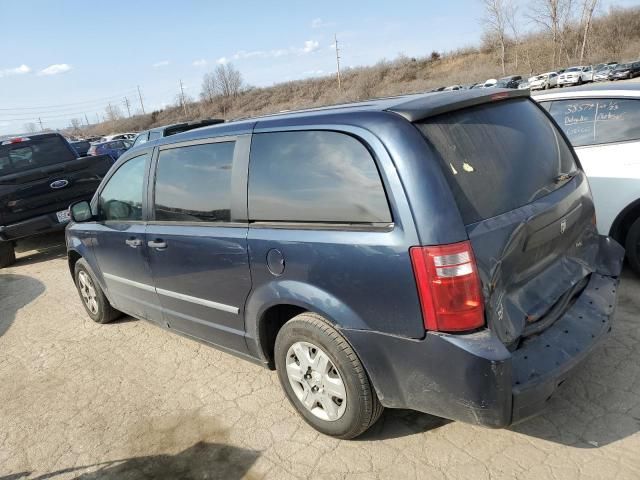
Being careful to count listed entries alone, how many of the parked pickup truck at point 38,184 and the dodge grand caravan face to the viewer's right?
0

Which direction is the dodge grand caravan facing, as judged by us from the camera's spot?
facing away from the viewer and to the left of the viewer

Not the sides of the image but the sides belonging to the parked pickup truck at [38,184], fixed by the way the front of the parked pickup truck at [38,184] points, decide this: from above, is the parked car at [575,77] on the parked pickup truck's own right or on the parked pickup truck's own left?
on the parked pickup truck's own right

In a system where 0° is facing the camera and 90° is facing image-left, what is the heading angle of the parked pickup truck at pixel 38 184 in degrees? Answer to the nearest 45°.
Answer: approximately 135°

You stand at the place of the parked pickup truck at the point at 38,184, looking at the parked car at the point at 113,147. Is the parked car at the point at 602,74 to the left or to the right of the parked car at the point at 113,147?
right

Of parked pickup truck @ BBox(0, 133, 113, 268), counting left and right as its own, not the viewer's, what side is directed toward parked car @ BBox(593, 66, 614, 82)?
right

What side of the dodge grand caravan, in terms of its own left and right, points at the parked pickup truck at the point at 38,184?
front

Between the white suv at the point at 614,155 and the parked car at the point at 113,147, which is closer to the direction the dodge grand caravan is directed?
the parked car

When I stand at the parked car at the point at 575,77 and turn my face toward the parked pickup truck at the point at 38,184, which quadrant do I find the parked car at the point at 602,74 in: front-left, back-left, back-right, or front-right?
back-left

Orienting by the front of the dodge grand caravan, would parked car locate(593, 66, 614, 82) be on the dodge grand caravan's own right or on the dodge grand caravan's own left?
on the dodge grand caravan's own right

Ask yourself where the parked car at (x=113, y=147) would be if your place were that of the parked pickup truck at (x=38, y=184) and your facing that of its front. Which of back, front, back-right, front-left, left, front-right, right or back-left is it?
front-right

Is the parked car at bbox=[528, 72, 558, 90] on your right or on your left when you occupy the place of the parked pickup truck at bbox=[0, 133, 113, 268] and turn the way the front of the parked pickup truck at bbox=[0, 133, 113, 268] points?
on your right

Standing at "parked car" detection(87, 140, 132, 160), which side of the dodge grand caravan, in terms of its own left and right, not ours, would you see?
front

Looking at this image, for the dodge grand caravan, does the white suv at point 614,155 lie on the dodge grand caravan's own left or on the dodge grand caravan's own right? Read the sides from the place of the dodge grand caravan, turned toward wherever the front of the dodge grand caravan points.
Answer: on the dodge grand caravan's own right
